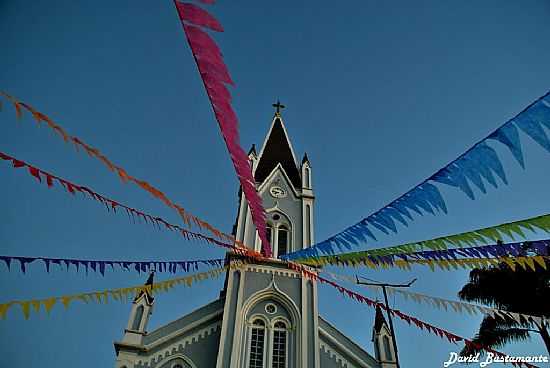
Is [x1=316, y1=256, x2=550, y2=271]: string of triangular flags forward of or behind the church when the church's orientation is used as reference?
forward

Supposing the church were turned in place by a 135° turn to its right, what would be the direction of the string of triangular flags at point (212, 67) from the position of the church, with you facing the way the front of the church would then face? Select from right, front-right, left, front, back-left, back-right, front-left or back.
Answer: back-left

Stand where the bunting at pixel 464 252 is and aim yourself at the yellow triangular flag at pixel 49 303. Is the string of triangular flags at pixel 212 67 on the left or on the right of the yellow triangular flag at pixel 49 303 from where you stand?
left

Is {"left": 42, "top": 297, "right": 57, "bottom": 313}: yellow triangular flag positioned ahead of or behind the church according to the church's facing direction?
ahead

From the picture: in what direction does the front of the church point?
toward the camera

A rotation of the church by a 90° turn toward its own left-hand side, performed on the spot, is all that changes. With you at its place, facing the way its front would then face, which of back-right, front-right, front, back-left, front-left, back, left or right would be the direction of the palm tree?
front
